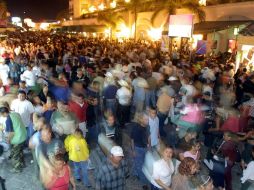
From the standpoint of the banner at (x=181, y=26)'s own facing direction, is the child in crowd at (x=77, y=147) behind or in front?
in front

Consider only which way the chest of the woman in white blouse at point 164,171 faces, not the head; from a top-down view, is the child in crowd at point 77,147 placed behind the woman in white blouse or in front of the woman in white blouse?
behind

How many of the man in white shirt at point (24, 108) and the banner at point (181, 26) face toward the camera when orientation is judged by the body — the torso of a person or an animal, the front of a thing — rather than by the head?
2

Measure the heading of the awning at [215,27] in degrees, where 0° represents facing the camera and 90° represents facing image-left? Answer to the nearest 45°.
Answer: approximately 45°

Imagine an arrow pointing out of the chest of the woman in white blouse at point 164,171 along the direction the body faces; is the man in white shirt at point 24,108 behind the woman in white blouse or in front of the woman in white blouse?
behind
